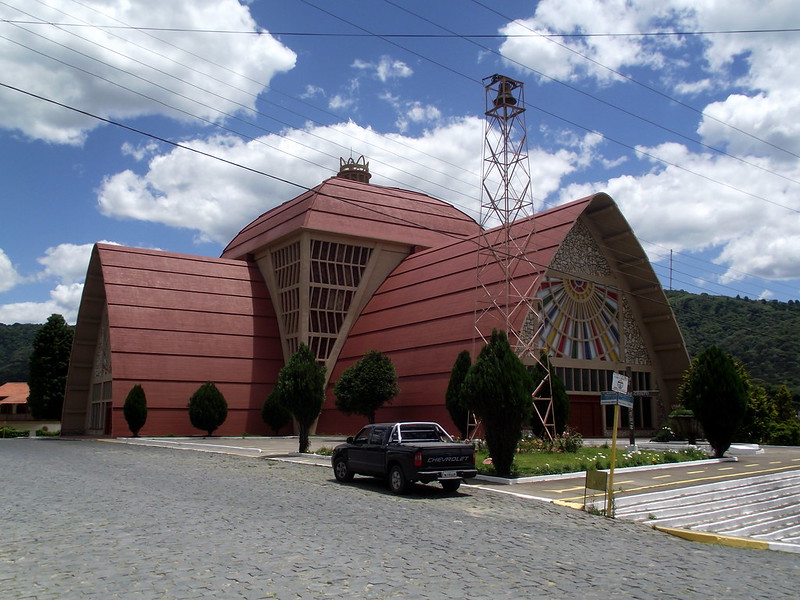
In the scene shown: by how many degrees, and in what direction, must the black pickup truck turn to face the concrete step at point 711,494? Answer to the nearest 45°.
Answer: approximately 135° to its right

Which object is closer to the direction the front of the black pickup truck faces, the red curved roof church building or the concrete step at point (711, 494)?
the red curved roof church building

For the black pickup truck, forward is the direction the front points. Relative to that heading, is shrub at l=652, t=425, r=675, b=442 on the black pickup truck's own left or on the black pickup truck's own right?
on the black pickup truck's own right

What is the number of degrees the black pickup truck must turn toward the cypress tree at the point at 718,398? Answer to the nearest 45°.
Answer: approximately 90° to its right

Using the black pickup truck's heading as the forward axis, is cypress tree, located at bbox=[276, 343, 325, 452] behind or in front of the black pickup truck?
in front

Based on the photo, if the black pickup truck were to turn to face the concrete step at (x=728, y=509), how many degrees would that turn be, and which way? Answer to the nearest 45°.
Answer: approximately 135° to its right

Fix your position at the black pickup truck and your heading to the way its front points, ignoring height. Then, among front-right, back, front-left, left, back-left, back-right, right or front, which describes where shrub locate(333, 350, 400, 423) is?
front-right

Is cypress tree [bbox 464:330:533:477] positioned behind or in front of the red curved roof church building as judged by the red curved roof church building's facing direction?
in front

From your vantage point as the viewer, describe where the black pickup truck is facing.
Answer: facing away from the viewer and to the left of the viewer

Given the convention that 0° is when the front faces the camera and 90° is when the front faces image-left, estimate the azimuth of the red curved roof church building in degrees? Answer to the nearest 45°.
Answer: approximately 315°

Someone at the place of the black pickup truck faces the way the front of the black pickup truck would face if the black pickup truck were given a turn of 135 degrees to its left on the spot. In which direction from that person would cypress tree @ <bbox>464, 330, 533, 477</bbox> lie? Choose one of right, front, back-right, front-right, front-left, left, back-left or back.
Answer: back-left

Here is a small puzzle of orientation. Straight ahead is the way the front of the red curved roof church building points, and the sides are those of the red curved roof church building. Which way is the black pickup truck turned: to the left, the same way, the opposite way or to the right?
the opposite way

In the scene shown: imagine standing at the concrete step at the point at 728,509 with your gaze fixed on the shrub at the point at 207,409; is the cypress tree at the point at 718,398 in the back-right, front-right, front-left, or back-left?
front-right
